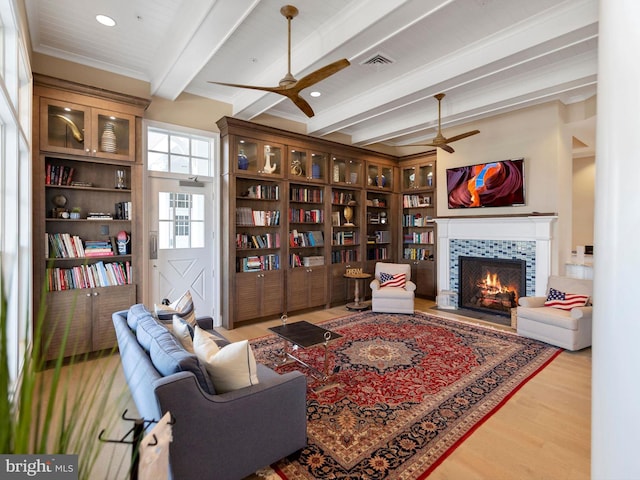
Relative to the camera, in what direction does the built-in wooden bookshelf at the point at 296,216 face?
facing the viewer and to the right of the viewer

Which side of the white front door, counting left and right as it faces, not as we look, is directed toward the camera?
front

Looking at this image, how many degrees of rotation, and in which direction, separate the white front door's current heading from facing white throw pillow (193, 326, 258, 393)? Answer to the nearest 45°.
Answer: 0° — it already faces it

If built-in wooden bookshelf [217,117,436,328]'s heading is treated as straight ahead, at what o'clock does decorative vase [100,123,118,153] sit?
The decorative vase is roughly at 3 o'clock from the built-in wooden bookshelf.

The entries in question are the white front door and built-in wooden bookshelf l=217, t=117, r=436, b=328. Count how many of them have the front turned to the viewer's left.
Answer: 0

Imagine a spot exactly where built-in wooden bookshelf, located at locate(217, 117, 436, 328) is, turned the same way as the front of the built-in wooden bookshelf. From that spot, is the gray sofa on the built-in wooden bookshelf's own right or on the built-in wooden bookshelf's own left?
on the built-in wooden bookshelf's own right
